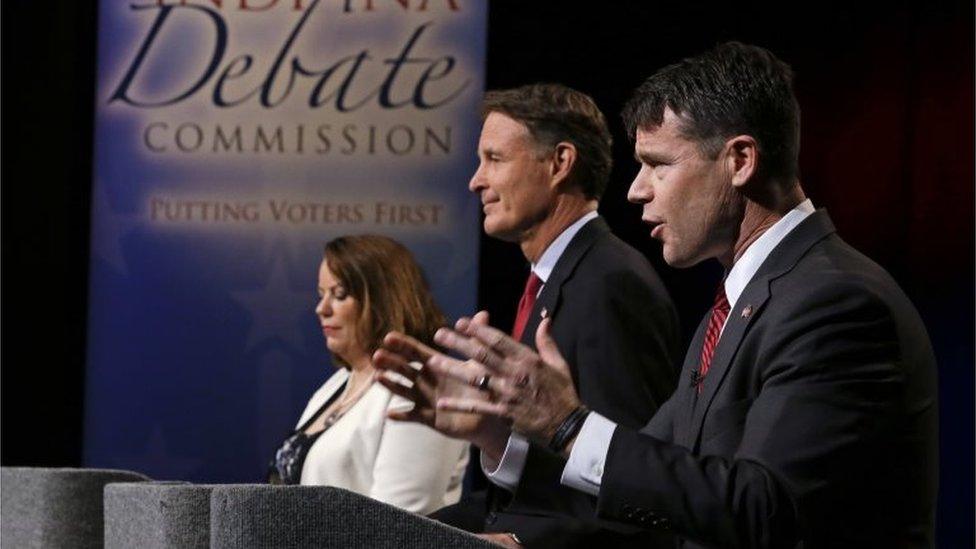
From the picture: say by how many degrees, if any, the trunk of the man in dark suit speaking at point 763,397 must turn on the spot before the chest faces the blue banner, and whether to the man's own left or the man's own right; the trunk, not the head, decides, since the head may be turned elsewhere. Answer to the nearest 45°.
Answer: approximately 45° to the man's own right

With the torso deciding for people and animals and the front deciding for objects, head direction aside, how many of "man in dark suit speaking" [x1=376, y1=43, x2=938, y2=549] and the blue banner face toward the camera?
1

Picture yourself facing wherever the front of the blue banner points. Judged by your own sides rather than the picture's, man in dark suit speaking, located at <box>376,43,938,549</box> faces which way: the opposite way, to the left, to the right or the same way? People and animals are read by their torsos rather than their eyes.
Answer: to the right

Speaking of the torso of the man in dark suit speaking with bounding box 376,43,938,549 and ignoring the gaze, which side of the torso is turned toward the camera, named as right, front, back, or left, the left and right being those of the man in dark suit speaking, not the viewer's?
left

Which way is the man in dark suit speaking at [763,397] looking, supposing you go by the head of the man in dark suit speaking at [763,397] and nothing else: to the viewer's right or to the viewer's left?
to the viewer's left

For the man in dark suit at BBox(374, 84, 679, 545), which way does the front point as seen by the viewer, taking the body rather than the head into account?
to the viewer's left

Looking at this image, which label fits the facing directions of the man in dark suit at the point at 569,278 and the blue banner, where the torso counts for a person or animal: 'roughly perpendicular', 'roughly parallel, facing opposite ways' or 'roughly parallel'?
roughly perpendicular

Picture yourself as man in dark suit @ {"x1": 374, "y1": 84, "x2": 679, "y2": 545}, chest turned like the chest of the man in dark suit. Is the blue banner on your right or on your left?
on your right

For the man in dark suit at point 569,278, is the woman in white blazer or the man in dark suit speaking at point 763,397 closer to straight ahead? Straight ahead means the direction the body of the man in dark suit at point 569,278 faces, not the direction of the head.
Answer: the woman in white blazer

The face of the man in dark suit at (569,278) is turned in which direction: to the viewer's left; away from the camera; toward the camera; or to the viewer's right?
to the viewer's left

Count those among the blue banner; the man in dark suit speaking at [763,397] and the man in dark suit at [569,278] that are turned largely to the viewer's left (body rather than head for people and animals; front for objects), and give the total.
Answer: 2
